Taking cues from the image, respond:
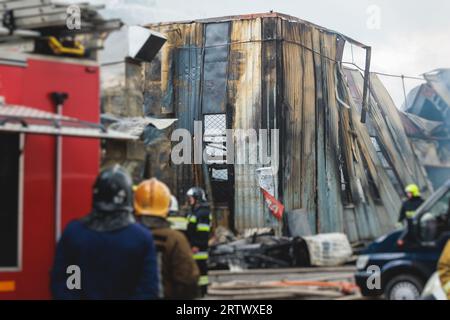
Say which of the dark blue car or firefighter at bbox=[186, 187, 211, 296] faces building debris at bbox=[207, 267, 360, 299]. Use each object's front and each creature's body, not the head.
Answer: the dark blue car

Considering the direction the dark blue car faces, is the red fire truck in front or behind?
in front

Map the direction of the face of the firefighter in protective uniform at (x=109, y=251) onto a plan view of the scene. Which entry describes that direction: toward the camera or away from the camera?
away from the camera

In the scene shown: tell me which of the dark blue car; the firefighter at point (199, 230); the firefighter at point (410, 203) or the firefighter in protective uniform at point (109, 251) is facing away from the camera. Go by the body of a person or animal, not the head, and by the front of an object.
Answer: the firefighter in protective uniform

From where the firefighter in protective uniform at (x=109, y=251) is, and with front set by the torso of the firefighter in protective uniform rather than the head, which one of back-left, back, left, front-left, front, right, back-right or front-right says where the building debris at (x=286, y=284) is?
right

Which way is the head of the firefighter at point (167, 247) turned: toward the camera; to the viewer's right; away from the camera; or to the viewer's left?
away from the camera

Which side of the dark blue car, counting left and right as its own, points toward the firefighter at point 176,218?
front

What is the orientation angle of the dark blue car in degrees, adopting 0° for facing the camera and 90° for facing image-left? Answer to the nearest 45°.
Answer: approximately 90°

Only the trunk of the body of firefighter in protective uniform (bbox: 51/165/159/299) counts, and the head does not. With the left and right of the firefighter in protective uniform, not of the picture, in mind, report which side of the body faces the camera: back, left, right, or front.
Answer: back
